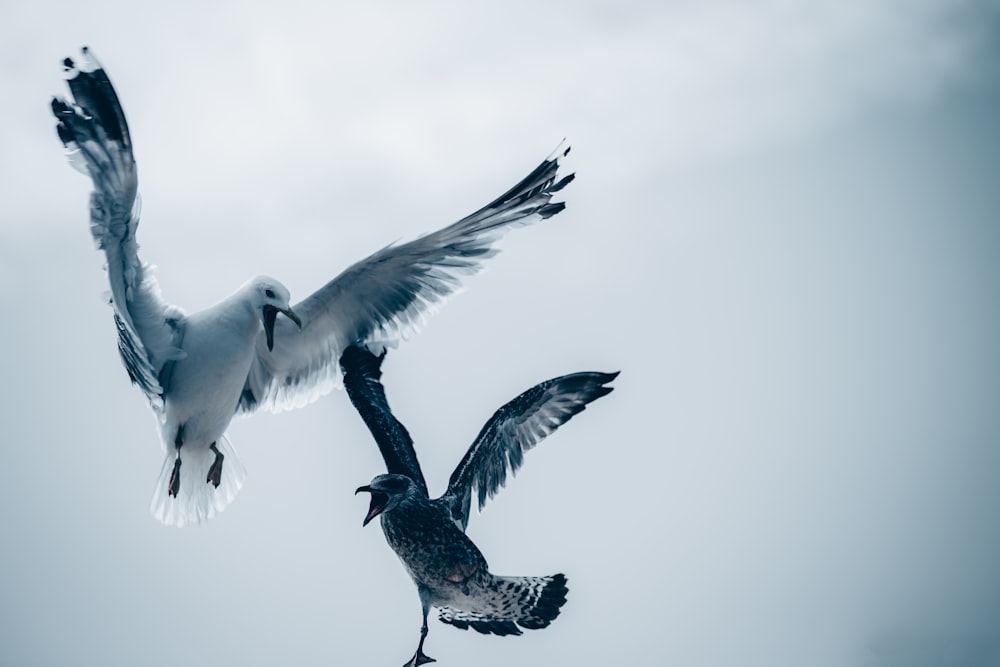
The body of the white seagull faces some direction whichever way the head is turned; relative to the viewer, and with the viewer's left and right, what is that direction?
facing the viewer and to the right of the viewer

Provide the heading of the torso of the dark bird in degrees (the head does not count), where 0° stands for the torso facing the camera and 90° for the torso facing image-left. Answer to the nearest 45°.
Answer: approximately 45°
